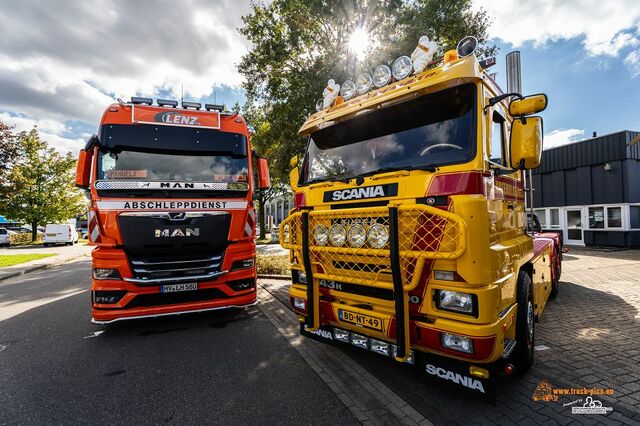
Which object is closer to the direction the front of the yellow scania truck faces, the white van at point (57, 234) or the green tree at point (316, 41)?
the white van

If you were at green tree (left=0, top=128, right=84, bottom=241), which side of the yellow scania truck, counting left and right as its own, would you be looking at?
right

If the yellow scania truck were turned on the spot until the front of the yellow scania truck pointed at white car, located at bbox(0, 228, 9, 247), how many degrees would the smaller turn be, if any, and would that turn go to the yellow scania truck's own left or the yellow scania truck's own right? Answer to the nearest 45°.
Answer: approximately 90° to the yellow scania truck's own right

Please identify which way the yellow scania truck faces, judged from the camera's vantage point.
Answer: facing the viewer and to the left of the viewer

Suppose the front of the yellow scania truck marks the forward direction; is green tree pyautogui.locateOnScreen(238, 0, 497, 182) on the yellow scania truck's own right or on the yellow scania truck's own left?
on the yellow scania truck's own right

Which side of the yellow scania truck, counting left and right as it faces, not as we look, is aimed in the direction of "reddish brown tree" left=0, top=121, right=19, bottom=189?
right

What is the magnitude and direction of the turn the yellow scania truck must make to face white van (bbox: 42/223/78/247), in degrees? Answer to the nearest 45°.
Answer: approximately 90° to its right
